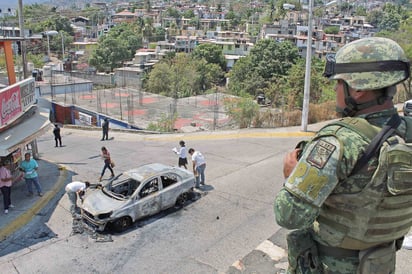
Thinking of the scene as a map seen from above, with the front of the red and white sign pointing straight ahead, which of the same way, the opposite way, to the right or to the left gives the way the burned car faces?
to the right

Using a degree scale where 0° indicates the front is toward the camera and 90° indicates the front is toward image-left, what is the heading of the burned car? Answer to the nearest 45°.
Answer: approximately 45°

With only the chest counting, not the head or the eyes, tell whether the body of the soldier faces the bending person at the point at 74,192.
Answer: yes

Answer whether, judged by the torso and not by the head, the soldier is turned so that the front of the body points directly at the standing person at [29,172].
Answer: yes

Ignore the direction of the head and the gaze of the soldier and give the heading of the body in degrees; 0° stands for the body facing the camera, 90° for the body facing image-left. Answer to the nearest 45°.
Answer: approximately 135°

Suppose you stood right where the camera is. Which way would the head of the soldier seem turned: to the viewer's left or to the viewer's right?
to the viewer's left
